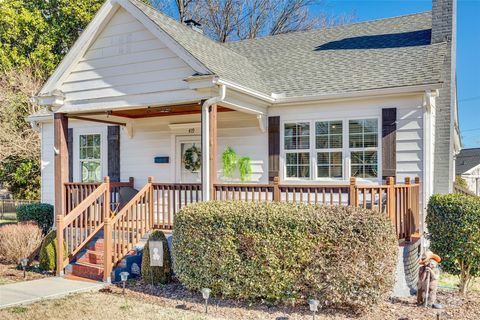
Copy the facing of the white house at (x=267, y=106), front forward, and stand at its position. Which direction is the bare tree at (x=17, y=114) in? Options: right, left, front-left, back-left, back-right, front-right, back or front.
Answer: right

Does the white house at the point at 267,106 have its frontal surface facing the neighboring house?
no

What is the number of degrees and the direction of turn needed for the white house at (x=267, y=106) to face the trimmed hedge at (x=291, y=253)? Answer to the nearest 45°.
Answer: approximately 45° to its left

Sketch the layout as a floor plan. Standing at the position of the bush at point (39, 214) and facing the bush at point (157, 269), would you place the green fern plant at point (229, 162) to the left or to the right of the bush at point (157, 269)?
left

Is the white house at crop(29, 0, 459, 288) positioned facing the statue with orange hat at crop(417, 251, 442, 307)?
no

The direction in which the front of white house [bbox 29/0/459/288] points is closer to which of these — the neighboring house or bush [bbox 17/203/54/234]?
the bush

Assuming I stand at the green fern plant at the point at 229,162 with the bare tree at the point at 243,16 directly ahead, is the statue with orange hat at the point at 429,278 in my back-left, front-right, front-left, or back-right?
back-right

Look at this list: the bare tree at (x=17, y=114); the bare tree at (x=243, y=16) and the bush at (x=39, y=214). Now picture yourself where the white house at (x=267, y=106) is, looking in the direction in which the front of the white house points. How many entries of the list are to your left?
0

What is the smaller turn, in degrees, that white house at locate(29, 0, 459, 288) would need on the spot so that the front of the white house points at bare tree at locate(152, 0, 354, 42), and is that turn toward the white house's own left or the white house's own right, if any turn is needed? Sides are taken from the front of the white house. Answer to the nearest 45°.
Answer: approximately 135° to the white house's own right

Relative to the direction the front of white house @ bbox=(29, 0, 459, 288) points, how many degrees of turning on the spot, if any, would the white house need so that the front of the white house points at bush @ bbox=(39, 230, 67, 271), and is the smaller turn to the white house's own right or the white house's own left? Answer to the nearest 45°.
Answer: approximately 45° to the white house's own right

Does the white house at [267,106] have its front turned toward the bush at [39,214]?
no

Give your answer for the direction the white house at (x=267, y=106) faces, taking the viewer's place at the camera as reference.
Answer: facing the viewer and to the left of the viewer
